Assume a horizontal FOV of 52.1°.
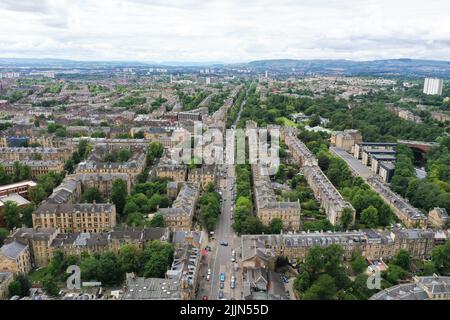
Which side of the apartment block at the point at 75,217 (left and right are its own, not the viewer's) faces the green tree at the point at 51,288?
front

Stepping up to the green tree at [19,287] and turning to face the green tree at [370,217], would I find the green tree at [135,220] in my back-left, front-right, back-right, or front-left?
front-left

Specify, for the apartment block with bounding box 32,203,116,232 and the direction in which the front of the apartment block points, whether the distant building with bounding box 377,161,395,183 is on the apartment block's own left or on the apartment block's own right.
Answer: on the apartment block's own left

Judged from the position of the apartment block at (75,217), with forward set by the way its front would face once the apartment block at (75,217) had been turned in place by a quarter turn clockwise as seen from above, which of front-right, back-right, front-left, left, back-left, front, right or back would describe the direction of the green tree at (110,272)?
left

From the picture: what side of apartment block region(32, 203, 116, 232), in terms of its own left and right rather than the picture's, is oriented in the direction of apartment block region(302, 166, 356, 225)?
left

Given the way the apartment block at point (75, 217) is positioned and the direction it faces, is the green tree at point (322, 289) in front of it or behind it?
in front

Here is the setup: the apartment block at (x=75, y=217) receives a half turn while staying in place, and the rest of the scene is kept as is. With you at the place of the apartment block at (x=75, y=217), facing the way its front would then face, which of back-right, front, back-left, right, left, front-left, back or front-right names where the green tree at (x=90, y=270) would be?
back

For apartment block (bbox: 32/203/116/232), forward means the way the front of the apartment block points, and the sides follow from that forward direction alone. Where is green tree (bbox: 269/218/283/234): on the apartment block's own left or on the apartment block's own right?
on the apartment block's own left

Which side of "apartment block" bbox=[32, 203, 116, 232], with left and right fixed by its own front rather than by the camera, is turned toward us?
front

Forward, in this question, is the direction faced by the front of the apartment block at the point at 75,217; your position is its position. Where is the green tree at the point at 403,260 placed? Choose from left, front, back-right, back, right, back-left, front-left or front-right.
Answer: front-left

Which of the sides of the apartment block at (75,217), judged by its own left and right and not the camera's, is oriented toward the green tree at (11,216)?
right

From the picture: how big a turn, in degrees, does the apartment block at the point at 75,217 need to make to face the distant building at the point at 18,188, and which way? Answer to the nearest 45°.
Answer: approximately 135° to its right

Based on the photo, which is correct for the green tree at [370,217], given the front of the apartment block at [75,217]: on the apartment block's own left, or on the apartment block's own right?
on the apartment block's own left

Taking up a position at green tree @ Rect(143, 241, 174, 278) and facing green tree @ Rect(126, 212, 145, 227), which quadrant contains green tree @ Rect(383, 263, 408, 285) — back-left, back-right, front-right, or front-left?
back-right

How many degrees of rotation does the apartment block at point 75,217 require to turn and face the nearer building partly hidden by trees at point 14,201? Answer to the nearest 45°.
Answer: approximately 135° to its right
